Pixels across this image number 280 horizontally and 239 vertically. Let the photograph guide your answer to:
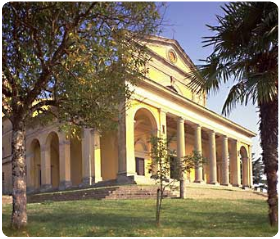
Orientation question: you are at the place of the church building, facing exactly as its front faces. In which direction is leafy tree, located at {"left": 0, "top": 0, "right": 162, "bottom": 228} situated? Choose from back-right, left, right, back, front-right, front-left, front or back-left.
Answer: front-right

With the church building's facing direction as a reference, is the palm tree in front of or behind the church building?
in front
